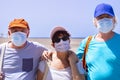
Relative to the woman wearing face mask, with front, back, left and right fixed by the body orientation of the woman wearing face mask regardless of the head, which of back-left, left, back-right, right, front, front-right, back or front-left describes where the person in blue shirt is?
left

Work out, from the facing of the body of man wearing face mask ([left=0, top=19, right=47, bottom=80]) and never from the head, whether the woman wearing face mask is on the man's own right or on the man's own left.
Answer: on the man's own left

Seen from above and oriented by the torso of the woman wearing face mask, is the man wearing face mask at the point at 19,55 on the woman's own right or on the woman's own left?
on the woman's own right

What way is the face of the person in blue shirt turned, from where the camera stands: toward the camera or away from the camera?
toward the camera

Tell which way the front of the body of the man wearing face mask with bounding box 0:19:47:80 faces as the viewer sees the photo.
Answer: toward the camera

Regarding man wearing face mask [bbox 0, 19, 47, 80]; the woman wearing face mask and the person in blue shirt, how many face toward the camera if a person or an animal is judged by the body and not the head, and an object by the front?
3

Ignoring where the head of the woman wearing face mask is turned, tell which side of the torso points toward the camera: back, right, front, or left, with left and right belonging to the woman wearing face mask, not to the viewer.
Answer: front

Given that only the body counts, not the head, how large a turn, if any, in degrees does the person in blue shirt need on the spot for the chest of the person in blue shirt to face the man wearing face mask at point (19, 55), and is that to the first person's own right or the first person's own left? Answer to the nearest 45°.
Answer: approximately 90° to the first person's own right

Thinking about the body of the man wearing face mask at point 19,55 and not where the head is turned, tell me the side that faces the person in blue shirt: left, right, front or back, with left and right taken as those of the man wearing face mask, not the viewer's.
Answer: left

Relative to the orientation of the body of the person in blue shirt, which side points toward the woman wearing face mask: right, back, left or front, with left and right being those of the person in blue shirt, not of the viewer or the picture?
right
